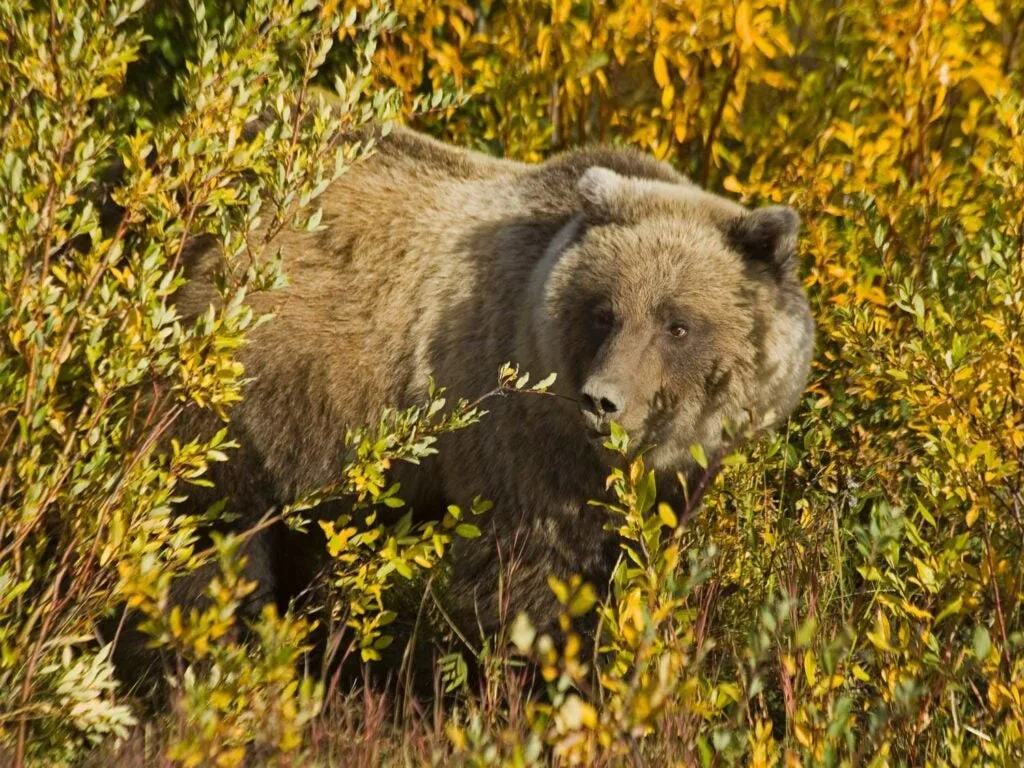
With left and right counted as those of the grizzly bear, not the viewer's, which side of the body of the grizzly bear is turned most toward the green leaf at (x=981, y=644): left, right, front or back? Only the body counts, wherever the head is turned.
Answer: front

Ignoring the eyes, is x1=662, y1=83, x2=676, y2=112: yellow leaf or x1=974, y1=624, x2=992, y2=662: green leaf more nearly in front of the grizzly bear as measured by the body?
the green leaf

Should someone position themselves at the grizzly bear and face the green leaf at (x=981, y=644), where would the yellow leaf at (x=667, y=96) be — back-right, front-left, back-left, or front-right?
back-left

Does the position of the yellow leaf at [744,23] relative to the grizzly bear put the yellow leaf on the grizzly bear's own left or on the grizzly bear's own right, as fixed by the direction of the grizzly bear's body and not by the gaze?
on the grizzly bear's own left

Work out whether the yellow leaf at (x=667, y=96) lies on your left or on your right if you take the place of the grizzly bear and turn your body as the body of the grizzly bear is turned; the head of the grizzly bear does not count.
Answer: on your left

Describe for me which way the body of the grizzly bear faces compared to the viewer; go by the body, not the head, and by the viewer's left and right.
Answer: facing the viewer and to the right of the viewer

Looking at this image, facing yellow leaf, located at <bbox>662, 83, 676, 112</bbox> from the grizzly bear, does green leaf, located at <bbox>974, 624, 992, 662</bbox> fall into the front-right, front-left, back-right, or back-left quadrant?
back-right
